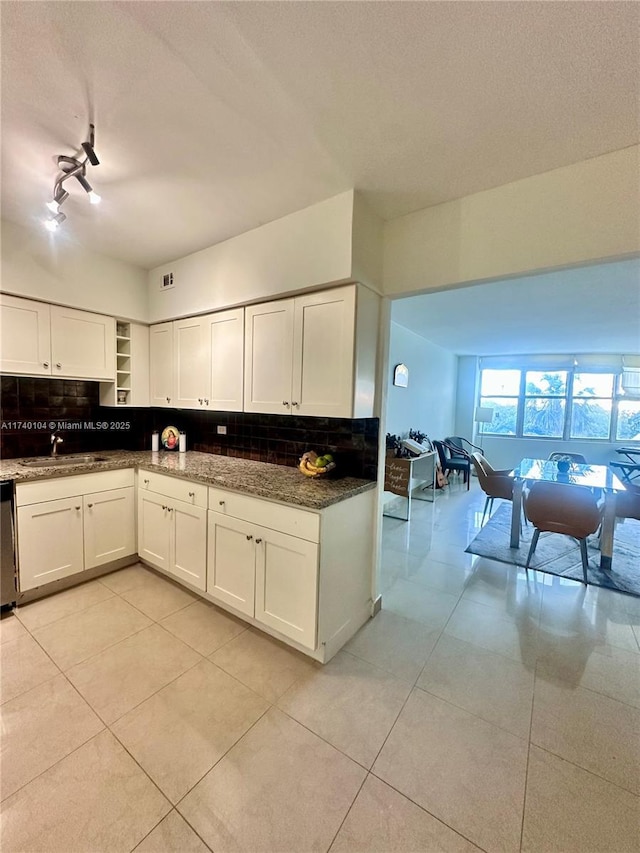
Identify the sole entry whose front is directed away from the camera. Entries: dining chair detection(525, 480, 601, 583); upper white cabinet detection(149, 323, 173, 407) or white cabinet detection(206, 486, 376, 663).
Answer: the dining chair

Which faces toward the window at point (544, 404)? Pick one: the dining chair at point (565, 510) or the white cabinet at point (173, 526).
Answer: the dining chair

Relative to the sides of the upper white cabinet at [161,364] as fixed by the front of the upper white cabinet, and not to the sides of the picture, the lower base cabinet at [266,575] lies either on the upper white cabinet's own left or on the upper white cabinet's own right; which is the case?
on the upper white cabinet's own left

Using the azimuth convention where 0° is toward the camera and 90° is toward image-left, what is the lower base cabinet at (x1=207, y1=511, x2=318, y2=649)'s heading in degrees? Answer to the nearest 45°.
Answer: approximately 45°

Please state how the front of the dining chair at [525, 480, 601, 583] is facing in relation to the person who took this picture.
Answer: facing away from the viewer

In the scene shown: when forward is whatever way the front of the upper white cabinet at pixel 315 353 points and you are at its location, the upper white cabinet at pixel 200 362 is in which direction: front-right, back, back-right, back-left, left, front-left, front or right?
right

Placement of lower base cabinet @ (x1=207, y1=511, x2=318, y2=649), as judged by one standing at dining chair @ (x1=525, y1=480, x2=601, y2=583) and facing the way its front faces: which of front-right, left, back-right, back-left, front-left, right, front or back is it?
back-left

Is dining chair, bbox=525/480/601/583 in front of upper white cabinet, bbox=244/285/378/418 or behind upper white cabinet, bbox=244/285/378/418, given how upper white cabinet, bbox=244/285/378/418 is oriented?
behind

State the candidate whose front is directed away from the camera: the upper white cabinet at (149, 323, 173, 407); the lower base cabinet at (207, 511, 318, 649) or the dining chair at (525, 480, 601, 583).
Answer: the dining chair

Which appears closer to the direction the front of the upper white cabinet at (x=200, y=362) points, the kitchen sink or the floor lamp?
the kitchen sink

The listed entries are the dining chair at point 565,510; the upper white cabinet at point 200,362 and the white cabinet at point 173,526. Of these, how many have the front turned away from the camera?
1

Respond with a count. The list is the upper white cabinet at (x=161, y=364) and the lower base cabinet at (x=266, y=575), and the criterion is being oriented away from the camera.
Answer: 0

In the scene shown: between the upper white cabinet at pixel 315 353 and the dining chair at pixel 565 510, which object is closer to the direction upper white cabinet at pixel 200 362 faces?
the upper white cabinet

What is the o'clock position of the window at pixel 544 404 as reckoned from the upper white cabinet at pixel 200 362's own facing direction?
The window is roughly at 7 o'clock from the upper white cabinet.

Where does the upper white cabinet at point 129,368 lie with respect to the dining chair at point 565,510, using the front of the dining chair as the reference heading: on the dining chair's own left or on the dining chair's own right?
on the dining chair's own left

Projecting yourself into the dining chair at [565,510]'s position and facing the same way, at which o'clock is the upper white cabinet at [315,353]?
The upper white cabinet is roughly at 7 o'clock from the dining chair.

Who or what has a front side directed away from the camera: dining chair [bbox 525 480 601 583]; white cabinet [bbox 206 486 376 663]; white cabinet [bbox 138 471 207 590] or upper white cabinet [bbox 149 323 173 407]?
the dining chair

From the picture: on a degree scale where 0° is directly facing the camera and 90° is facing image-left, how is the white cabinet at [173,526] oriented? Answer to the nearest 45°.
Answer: approximately 45°
